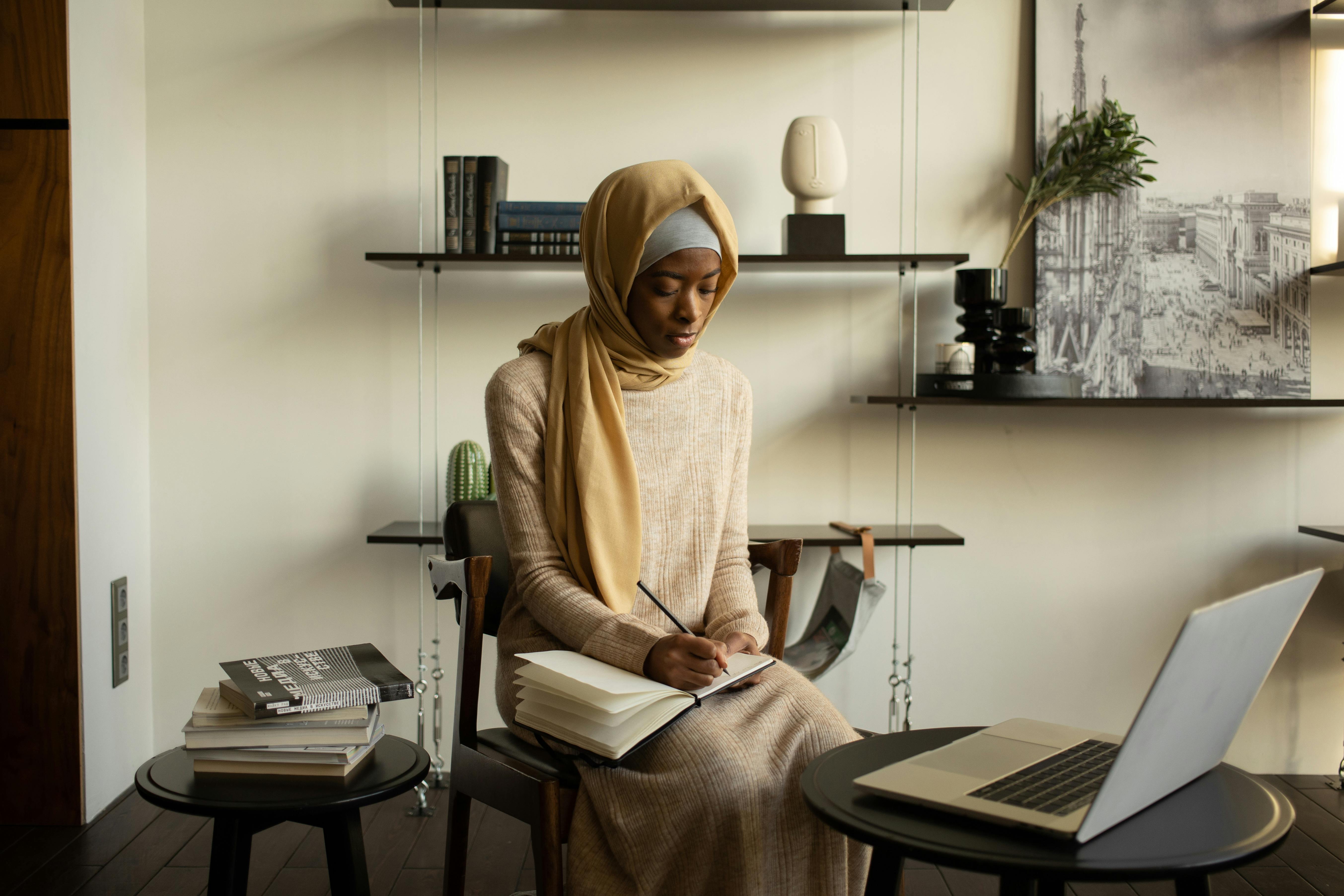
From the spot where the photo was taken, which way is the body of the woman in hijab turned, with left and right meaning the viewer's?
facing the viewer and to the right of the viewer

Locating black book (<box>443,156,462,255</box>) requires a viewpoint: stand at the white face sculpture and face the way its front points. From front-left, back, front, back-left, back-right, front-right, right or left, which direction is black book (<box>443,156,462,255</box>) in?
right

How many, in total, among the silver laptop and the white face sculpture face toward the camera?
1

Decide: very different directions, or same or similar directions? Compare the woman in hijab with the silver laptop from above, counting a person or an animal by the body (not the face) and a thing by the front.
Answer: very different directions

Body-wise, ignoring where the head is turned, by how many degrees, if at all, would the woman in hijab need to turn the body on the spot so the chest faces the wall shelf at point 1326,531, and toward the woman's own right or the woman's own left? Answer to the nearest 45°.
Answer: approximately 90° to the woman's own left

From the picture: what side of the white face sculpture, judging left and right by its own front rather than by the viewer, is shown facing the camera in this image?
front

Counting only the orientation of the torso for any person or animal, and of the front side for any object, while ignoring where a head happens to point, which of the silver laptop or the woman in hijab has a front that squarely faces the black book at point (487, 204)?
the silver laptop

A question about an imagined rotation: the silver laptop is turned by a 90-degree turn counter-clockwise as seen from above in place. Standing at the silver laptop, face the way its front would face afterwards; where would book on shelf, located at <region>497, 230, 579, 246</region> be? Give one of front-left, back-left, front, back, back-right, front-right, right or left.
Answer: right

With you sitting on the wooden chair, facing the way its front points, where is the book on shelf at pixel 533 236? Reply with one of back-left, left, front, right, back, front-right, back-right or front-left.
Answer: back-left

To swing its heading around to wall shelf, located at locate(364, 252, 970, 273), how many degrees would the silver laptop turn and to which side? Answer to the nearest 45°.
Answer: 0° — it already faces it

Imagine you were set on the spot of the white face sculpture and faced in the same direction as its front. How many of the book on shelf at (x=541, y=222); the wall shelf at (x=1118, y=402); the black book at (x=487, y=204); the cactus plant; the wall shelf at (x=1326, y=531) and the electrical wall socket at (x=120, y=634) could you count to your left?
2

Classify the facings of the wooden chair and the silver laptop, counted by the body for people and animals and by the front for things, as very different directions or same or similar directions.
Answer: very different directions

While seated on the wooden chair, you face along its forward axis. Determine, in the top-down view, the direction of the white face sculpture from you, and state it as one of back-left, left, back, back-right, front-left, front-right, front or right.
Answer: left

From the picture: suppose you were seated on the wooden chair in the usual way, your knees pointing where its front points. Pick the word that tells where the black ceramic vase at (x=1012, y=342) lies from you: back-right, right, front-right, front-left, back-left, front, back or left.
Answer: left

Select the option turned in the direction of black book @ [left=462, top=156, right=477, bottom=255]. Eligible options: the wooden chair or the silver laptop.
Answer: the silver laptop

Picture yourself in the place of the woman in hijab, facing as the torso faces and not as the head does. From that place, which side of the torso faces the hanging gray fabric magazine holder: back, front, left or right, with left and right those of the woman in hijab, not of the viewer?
left

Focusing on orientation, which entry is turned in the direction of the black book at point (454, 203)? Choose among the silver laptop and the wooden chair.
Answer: the silver laptop

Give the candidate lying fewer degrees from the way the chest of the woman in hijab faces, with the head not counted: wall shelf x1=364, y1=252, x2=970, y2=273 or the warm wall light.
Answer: the warm wall light

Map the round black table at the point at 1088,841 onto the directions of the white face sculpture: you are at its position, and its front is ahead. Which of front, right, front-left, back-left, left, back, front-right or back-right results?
front

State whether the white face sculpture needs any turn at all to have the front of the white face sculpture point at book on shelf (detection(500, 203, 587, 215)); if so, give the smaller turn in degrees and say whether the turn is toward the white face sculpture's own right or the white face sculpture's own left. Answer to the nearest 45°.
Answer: approximately 90° to the white face sculpture's own right
